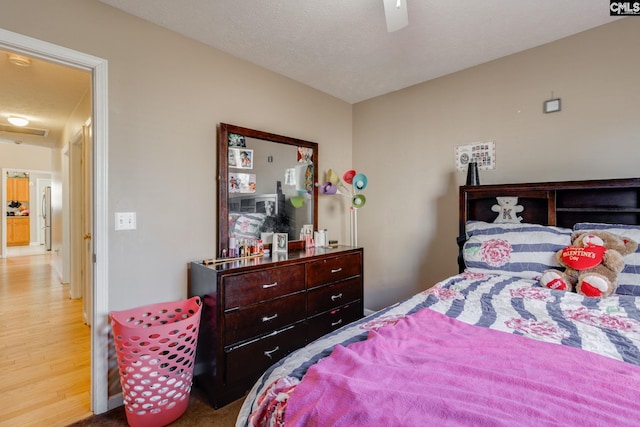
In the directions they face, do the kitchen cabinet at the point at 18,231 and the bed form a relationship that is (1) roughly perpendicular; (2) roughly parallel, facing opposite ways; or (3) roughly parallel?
roughly perpendicular

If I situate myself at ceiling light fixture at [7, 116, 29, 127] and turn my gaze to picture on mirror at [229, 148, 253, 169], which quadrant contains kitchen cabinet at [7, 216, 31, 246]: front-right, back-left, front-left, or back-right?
back-left

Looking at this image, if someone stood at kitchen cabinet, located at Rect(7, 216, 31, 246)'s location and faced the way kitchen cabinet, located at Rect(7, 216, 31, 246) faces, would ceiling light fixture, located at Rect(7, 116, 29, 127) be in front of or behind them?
in front

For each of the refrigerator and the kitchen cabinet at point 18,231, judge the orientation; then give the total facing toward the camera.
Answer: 1

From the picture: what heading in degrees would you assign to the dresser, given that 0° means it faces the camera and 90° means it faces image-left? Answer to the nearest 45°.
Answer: approximately 315°

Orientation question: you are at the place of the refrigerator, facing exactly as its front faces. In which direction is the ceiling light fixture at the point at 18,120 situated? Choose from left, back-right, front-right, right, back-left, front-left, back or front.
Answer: left

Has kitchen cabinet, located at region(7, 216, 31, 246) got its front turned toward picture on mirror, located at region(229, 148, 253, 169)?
yes

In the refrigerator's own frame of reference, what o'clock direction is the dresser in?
The dresser is roughly at 9 o'clock from the refrigerator.

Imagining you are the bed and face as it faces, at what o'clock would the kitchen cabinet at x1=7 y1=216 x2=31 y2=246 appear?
The kitchen cabinet is roughly at 2 o'clock from the bed.

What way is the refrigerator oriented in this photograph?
to the viewer's left

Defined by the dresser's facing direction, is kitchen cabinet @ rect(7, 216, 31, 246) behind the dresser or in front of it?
behind

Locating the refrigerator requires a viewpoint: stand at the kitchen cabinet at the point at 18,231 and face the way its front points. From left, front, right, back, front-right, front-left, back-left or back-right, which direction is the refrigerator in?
front-left

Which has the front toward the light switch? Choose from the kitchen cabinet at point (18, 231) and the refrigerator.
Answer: the kitchen cabinet

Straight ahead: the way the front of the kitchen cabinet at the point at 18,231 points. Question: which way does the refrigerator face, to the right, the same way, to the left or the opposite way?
to the right

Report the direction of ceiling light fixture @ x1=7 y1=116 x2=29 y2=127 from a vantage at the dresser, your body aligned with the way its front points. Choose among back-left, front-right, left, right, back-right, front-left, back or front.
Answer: back

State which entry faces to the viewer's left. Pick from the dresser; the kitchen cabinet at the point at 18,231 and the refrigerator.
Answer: the refrigerator

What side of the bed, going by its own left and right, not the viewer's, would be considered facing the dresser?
right

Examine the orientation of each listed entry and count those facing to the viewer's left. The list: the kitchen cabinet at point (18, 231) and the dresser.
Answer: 0

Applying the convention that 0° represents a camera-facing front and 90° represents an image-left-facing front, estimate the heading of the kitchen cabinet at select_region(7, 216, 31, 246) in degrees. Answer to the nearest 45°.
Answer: approximately 0°
